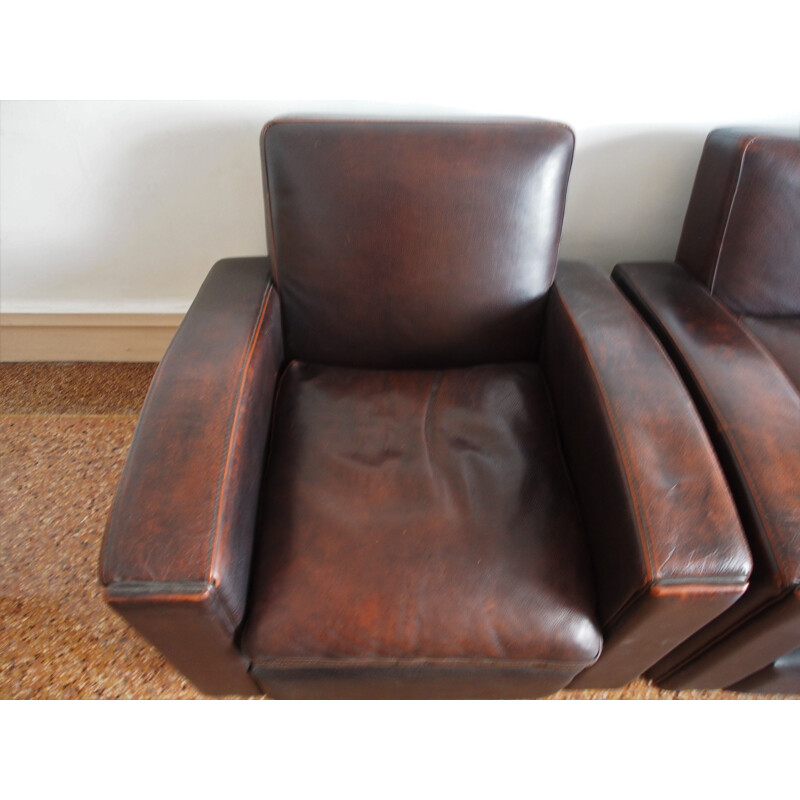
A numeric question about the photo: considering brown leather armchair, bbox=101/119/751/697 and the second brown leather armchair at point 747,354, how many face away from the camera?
0

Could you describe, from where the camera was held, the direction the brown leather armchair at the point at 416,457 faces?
facing the viewer

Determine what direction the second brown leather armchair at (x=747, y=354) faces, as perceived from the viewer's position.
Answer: facing the viewer and to the right of the viewer
